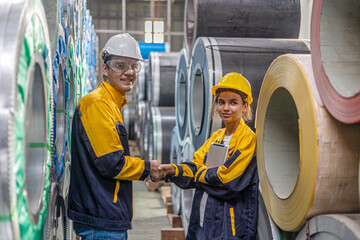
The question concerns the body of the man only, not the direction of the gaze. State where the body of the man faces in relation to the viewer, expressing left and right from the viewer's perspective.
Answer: facing to the right of the viewer

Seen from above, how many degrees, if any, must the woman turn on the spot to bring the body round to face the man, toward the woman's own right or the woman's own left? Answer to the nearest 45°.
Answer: approximately 45° to the woman's own right

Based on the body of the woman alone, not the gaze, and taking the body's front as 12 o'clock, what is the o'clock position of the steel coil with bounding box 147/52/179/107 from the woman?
The steel coil is roughly at 4 o'clock from the woman.

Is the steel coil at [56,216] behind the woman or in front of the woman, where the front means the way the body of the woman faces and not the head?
in front

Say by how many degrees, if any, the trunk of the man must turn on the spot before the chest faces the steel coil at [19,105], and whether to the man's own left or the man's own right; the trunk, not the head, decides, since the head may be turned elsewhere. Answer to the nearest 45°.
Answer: approximately 90° to the man's own right

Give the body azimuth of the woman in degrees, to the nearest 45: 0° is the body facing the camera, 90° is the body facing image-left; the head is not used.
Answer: approximately 45°

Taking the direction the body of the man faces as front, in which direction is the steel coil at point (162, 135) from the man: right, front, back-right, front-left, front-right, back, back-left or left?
left

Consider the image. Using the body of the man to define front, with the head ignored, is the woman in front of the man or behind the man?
in front

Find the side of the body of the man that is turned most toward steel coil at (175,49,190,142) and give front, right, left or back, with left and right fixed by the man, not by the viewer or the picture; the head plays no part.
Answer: left

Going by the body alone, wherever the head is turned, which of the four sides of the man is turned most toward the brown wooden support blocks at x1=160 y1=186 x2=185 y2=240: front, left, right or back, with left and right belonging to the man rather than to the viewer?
left

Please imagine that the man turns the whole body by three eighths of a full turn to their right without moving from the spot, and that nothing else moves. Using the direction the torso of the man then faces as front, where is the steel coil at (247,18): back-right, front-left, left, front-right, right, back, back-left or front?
back
